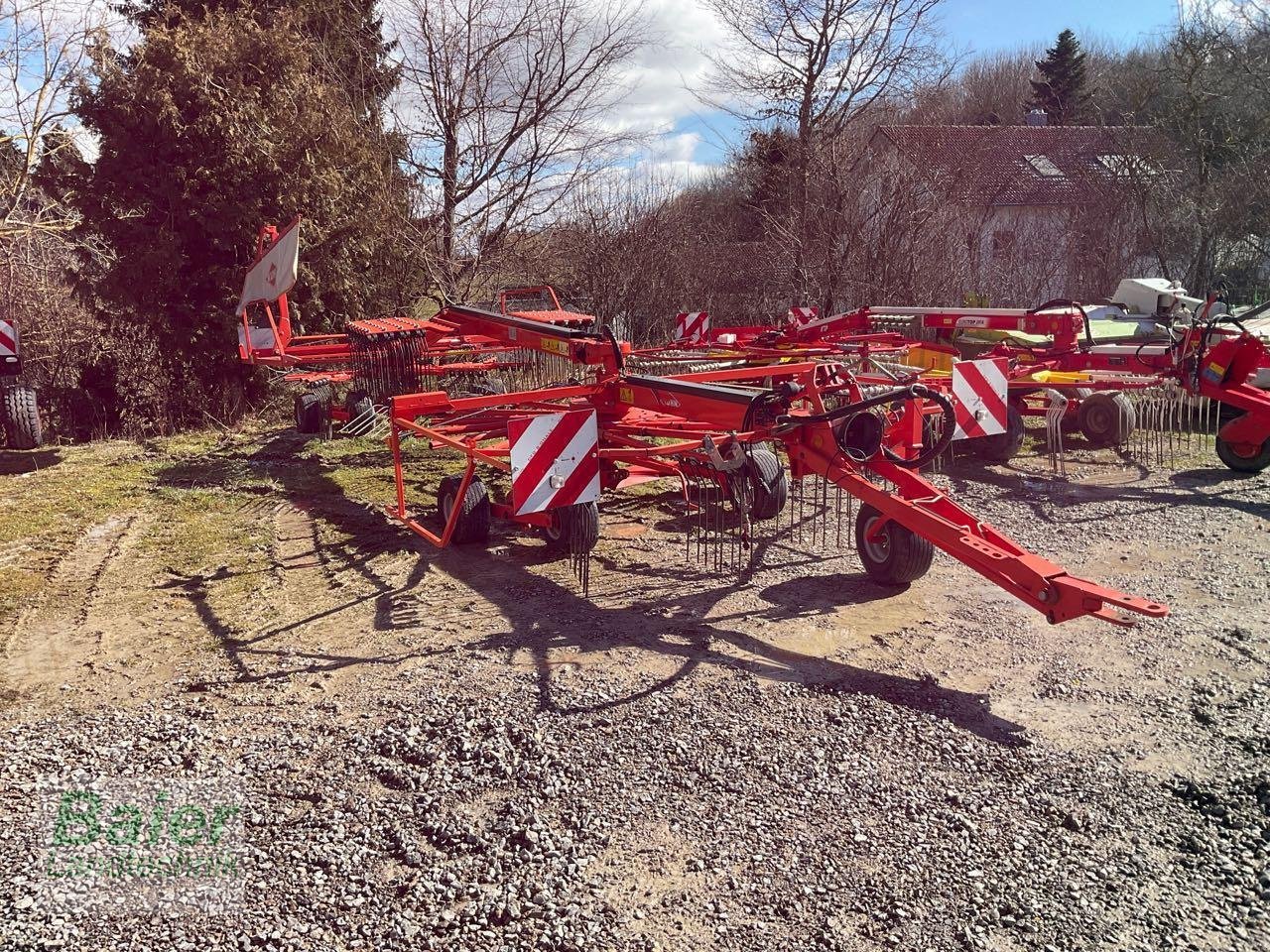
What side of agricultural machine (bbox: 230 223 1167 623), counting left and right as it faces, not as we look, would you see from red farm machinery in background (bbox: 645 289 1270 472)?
left

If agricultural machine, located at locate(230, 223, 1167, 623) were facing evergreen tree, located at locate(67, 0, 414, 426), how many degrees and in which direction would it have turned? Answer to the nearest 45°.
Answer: approximately 180°

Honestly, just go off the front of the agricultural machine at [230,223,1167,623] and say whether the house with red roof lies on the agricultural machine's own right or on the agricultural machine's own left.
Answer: on the agricultural machine's own left

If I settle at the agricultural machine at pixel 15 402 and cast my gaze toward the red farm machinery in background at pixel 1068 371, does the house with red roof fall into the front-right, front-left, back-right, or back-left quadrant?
front-left

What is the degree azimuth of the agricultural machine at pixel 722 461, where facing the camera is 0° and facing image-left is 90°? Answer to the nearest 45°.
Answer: approximately 315°

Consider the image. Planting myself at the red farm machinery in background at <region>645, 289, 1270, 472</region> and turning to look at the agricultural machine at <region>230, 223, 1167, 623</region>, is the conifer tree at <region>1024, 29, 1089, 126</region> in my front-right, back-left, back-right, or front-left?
back-right

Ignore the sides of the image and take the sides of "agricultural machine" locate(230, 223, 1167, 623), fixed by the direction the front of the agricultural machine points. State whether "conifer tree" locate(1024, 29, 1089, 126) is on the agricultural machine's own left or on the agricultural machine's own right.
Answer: on the agricultural machine's own left

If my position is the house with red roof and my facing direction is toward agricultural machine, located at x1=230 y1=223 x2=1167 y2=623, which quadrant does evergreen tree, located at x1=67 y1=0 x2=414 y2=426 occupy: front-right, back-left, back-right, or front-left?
front-right

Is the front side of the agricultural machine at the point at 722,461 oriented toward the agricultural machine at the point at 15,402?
no

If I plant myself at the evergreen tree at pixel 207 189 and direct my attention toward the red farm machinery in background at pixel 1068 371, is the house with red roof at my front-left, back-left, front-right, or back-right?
front-left
